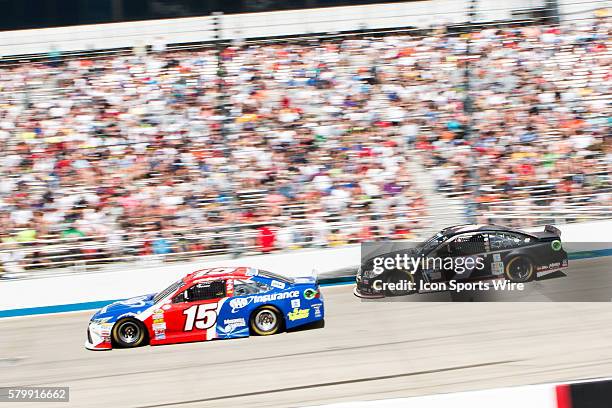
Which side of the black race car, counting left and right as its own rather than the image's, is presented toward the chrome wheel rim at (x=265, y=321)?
front

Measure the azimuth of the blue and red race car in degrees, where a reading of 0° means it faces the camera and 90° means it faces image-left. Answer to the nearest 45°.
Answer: approximately 90°

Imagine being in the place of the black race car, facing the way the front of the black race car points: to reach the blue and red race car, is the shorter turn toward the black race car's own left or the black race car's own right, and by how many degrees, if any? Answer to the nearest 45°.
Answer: approximately 45° to the black race car's own left

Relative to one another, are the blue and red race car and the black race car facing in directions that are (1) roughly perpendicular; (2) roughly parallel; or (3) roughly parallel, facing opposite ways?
roughly parallel

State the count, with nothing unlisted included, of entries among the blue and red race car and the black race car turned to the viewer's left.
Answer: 2

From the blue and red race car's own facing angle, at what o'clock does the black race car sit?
The black race car is roughly at 6 o'clock from the blue and red race car.

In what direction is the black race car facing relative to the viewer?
to the viewer's left
